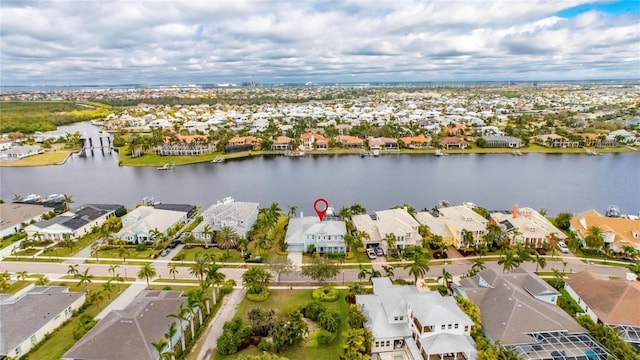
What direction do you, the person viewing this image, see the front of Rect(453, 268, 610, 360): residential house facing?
facing away from the viewer and to the left of the viewer

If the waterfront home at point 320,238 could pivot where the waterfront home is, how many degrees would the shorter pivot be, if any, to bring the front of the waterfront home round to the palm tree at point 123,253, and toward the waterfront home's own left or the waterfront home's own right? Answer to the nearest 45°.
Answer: approximately 90° to the waterfront home's own right

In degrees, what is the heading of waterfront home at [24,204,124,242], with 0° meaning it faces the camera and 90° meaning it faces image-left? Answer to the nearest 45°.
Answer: approximately 45°

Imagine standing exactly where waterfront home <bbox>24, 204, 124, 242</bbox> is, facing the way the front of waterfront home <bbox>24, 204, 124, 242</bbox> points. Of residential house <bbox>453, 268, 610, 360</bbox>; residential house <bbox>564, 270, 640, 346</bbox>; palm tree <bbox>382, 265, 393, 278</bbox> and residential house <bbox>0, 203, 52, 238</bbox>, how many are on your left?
3

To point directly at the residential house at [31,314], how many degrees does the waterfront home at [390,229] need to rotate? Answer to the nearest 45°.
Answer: approximately 45° to its right

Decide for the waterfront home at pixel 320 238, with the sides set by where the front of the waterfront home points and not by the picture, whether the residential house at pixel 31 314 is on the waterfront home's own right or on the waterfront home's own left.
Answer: on the waterfront home's own right

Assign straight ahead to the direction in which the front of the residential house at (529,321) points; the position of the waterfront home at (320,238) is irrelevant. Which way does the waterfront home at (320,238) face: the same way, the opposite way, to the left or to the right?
the opposite way

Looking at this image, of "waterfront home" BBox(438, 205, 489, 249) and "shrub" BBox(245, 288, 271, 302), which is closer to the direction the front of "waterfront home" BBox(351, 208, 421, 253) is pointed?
the shrub

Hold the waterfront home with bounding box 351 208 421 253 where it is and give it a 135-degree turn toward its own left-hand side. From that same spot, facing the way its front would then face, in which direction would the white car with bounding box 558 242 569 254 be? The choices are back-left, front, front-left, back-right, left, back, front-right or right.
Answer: front-right

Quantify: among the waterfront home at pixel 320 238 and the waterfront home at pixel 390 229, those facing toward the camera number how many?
2

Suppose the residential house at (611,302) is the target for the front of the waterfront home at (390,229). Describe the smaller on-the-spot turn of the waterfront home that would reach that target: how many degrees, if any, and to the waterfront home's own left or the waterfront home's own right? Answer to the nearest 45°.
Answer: approximately 45° to the waterfront home's own left

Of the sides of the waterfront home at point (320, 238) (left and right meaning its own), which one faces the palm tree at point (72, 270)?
right

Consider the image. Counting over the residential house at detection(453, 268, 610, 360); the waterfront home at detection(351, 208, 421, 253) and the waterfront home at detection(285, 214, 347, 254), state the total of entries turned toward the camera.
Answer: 2

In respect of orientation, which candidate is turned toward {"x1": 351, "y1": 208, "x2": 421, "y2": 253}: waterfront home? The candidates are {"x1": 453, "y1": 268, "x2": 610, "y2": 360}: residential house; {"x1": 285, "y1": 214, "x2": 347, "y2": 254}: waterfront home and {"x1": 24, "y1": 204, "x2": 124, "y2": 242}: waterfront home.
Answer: the residential house
